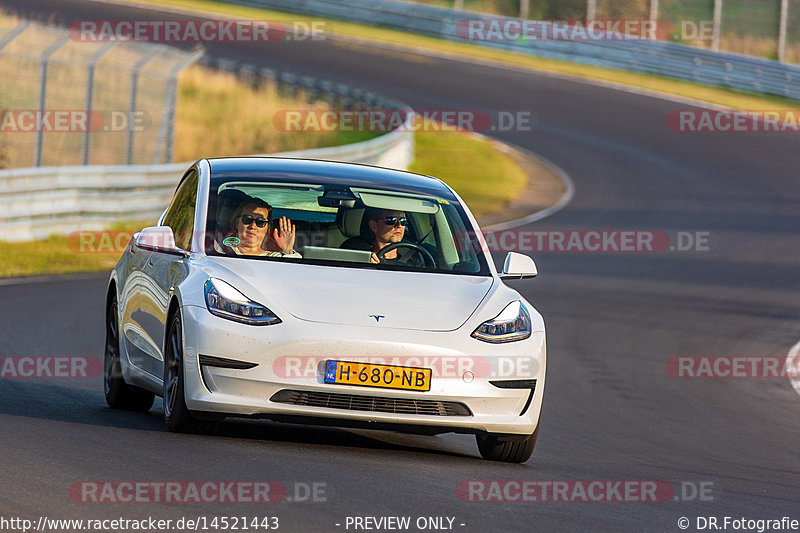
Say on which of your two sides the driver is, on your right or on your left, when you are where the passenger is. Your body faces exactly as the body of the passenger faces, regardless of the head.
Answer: on your left

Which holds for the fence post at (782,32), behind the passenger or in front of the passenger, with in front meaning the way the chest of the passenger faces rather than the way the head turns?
behind

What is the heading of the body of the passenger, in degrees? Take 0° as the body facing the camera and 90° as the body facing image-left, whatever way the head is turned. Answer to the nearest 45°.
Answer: approximately 0°

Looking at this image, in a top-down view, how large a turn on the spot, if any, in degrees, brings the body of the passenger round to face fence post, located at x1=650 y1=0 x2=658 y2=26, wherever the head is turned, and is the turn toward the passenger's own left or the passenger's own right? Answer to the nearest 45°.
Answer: approximately 180°

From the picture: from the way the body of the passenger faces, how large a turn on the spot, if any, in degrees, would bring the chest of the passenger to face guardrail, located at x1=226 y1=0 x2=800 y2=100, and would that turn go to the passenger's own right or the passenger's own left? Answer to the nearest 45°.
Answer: approximately 180°

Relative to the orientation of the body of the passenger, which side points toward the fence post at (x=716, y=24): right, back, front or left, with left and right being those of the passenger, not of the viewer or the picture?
back

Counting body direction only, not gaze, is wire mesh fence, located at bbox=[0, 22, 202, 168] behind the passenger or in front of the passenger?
behind

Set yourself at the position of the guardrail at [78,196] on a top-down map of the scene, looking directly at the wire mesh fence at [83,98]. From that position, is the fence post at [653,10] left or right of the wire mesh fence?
right

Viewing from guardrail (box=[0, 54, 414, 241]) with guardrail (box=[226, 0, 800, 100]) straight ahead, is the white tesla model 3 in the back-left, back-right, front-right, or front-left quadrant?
back-right
